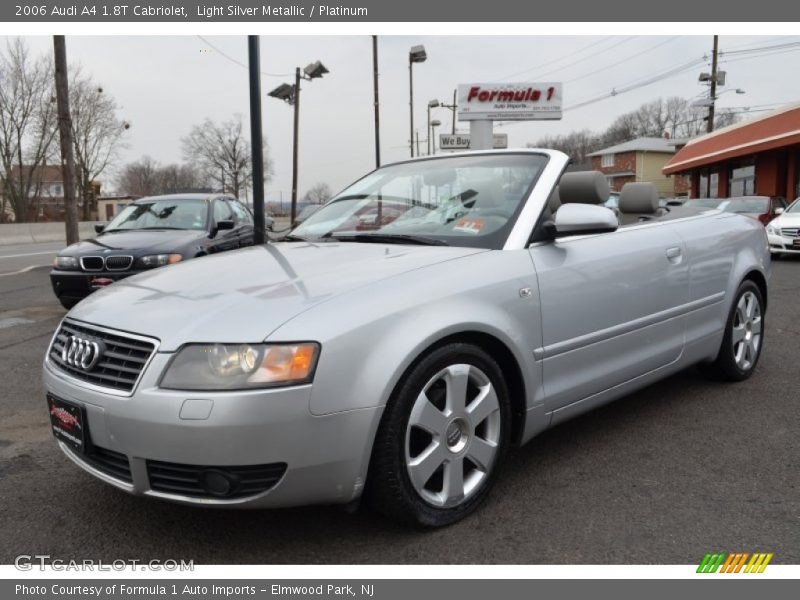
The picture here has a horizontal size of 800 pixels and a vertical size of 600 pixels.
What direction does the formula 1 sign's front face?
toward the camera

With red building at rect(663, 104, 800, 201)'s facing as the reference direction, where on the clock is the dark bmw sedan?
The dark bmw sedan is roughly at 11 o'clock from the red building.

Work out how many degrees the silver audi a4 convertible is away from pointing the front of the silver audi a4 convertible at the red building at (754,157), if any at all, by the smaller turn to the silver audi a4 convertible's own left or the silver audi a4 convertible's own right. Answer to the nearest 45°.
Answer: approximately 180°

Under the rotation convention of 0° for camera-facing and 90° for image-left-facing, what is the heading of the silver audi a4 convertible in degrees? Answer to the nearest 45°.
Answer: approximately 45°

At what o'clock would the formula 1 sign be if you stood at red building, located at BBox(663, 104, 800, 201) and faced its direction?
The formula 1 sign is roughly at 1 o'clock from the red building.

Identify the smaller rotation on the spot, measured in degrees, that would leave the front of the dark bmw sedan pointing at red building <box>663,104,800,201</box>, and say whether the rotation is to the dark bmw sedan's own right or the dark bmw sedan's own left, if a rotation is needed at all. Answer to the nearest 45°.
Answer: approximately 180°

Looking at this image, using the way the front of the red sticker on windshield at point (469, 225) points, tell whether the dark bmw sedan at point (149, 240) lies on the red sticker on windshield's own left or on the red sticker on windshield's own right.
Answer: on the red sticker on windshield's own right

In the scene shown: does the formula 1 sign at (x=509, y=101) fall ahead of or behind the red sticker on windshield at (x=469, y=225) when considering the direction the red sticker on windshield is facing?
behind

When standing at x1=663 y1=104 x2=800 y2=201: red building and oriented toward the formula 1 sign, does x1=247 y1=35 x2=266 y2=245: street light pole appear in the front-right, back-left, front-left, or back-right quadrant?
front-left

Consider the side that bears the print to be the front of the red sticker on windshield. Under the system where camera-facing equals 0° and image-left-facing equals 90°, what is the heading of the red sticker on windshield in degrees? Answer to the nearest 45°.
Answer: approximately 45°

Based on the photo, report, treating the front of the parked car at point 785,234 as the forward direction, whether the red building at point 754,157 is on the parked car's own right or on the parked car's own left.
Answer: on the parked car's own right

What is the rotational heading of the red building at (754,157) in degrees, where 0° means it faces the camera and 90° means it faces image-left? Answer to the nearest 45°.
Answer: approximately 45°

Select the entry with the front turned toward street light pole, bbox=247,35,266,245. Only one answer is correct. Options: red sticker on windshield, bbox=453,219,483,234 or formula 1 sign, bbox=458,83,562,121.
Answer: the formula 1 sign
